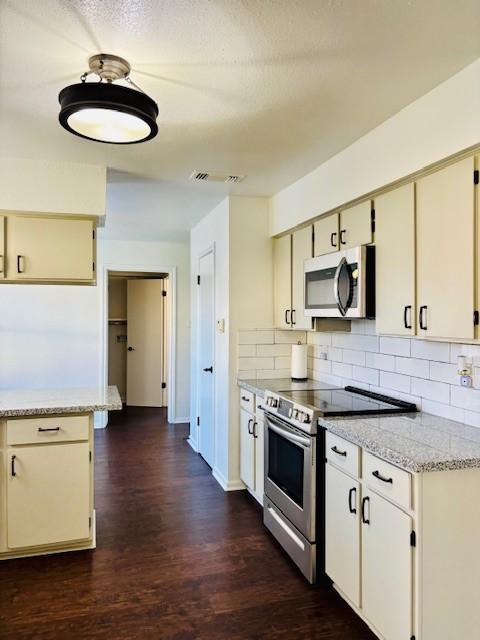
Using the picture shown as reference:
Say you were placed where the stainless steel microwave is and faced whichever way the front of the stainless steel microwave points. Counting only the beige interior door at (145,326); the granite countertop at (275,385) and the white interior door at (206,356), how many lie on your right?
3

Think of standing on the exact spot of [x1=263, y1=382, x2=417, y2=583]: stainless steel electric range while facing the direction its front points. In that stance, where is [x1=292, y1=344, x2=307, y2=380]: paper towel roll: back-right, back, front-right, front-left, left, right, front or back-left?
back-right

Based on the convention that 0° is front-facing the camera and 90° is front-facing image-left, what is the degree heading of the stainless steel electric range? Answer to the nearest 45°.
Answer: approximately 45°

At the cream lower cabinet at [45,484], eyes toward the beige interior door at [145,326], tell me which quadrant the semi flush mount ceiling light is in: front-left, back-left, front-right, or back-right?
back-right

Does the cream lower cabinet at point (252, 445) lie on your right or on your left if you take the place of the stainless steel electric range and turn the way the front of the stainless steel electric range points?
on your right

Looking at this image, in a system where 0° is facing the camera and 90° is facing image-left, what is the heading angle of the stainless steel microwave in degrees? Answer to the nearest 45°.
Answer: approximately 45°

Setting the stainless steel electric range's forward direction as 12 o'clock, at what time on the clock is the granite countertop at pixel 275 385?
The granite countertop is roughly at 4 o'clock from the stainless steel electric range.
